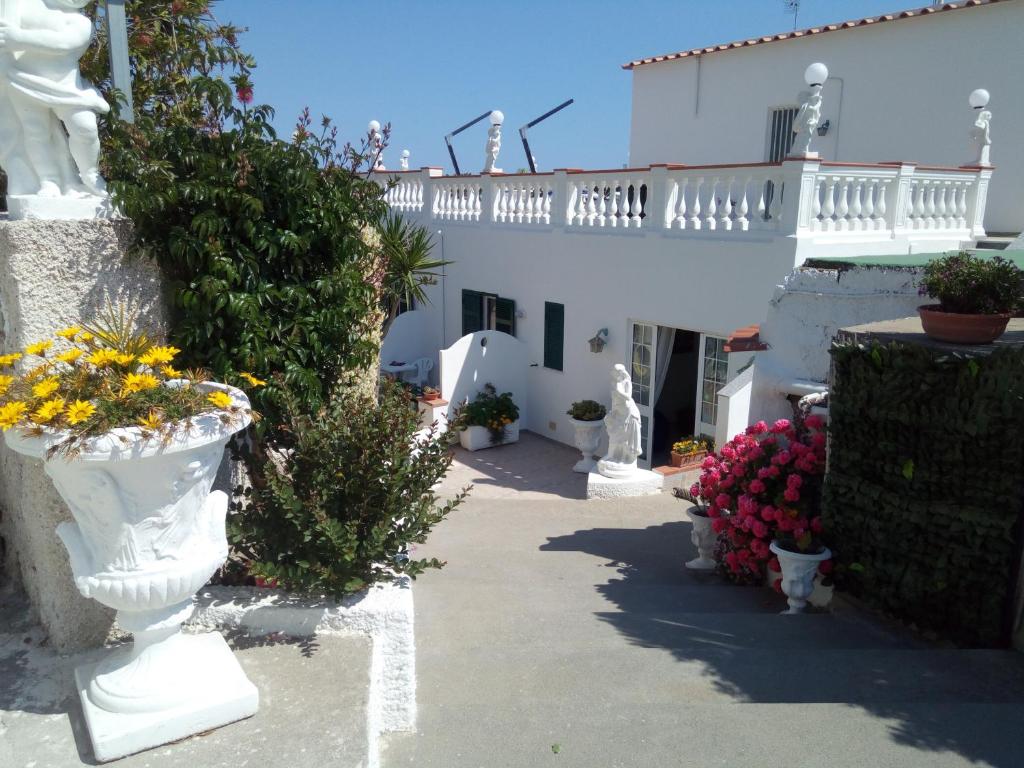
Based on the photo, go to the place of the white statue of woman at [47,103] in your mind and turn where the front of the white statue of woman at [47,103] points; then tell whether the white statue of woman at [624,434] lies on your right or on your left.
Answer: on your left
